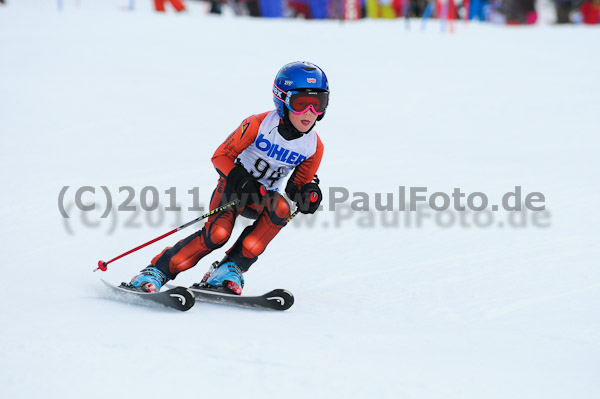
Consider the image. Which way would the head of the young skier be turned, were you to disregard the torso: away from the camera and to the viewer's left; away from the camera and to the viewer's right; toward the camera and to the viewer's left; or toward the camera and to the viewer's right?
toward the camera and to the viewer's right

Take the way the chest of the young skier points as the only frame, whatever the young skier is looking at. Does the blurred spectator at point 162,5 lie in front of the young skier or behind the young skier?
behind
